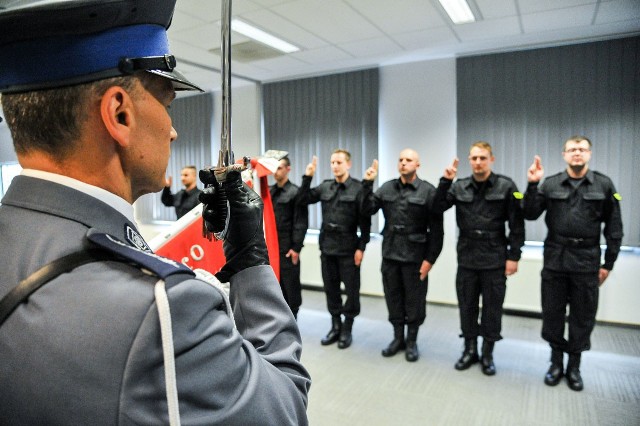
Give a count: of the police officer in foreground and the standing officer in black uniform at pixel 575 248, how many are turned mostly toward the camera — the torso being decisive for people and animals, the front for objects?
1

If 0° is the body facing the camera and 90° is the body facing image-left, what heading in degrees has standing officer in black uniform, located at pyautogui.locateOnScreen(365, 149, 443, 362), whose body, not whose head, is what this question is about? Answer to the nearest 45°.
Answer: approximately 45°

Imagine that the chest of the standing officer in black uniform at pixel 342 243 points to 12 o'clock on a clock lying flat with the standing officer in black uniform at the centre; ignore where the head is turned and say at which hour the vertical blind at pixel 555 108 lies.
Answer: The vertical blind is roughly at 7 o'clock from the standing officer in black uniform.

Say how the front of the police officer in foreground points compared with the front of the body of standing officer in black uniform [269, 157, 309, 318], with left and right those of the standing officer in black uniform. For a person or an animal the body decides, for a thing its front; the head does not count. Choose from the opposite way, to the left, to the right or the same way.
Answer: the opposite way

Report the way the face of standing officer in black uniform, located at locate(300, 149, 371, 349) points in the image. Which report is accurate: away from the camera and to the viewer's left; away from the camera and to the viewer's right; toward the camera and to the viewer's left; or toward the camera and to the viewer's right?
toward the camera and to the viewer's left
